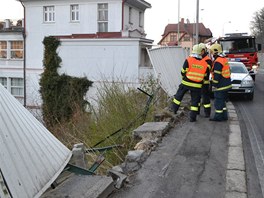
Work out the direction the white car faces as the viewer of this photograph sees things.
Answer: facing the viewer

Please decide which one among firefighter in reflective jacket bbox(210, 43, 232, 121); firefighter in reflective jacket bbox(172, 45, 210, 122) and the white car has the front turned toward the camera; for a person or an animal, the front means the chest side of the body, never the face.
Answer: the white car

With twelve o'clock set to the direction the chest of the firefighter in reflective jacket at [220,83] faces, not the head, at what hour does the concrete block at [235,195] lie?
The concrete block is roughly at 9 o'clock from the firefighter in reflective jacket.

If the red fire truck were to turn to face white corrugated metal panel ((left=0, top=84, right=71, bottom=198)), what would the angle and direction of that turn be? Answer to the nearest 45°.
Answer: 0° — it already faces it

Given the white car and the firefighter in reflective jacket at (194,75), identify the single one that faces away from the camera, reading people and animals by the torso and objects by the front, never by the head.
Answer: the firefighter in reflective jacket

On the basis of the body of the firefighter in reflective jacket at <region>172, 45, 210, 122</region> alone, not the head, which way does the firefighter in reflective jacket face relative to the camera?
away from the camera

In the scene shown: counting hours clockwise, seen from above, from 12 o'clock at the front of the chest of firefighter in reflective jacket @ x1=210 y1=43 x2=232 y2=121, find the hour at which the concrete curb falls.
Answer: The concrete curb is roughly at 9 o'clock from the firefighter in reflective jacket.

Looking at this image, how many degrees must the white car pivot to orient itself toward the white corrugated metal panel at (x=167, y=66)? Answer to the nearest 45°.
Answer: approximately 45° to its right

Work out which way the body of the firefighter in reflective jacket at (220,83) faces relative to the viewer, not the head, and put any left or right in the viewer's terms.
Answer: facing to the left of the viewer

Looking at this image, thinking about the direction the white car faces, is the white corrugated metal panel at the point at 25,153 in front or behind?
in front

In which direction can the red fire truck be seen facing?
toward the camera

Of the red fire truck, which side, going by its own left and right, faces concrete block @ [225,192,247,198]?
front
